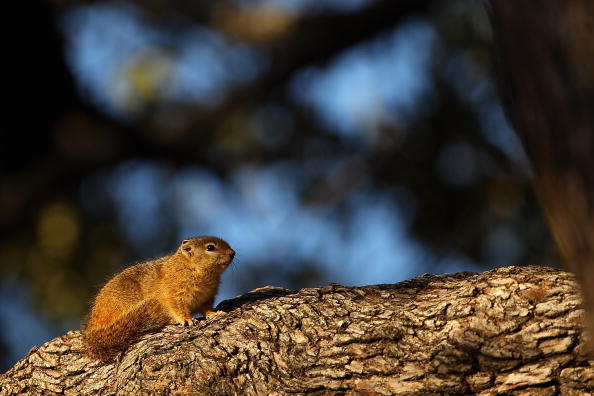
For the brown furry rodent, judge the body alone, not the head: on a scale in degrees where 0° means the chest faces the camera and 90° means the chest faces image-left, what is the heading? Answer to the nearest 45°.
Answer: approximately 270°
